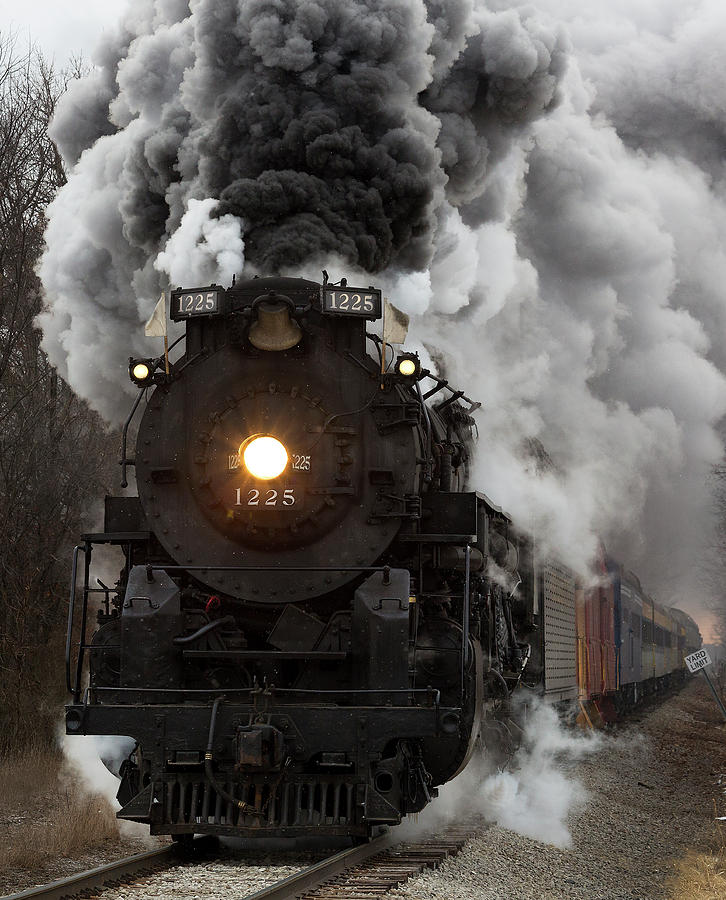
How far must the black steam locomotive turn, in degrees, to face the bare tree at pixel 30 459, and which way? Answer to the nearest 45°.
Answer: approximately 135° to its right

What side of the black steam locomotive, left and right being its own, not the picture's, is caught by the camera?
front
